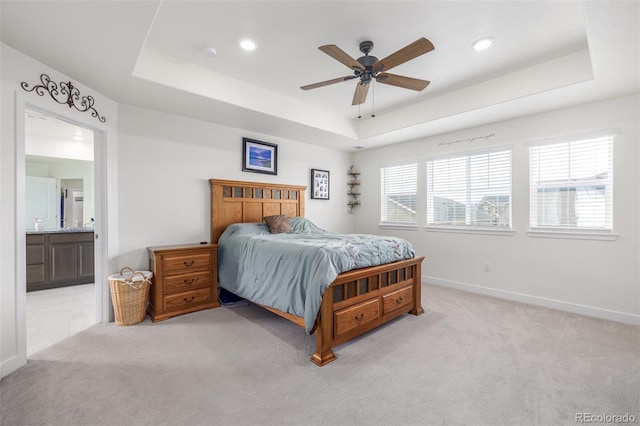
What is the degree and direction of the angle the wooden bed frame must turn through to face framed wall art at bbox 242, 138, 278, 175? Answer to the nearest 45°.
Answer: approximately 180°

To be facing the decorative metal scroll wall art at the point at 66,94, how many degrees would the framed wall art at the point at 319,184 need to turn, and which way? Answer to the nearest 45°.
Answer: approximately 90° to its right

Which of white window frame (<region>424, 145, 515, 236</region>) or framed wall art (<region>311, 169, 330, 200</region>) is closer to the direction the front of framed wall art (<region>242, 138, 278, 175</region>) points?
the white window frame

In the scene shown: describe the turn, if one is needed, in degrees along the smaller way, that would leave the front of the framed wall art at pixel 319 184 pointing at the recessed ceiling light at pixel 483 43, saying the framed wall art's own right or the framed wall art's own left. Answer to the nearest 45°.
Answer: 0° — it already faces it

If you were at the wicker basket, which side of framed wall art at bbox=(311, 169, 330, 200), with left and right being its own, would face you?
right

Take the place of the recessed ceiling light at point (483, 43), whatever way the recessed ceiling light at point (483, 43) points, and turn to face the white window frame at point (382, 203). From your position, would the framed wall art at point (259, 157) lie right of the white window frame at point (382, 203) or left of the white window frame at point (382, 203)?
left

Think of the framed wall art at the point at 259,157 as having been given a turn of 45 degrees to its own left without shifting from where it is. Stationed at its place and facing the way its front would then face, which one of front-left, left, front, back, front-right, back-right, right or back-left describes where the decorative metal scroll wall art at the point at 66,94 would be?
back-right

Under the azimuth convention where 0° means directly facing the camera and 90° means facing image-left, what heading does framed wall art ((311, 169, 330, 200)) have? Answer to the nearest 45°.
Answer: approximately 315°

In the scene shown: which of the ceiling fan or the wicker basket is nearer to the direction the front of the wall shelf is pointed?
the ceiling fan

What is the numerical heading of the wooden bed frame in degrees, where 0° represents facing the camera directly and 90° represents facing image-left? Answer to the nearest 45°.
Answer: approximately 315°
